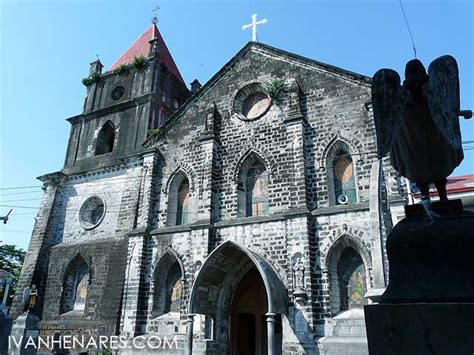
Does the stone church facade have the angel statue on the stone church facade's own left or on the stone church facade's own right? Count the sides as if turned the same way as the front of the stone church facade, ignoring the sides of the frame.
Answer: on the stone church facade's own left

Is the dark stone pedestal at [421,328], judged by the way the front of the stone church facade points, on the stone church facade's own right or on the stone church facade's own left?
on the stone church facade's own left

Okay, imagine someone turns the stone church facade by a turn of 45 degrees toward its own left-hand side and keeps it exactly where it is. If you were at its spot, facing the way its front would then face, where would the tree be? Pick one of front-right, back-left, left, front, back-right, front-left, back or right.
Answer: back-right

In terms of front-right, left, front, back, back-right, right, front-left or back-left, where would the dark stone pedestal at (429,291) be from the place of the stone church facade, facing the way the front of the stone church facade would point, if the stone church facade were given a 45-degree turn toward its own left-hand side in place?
front

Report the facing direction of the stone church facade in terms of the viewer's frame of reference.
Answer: facing the viewer and to the left of the viewer
